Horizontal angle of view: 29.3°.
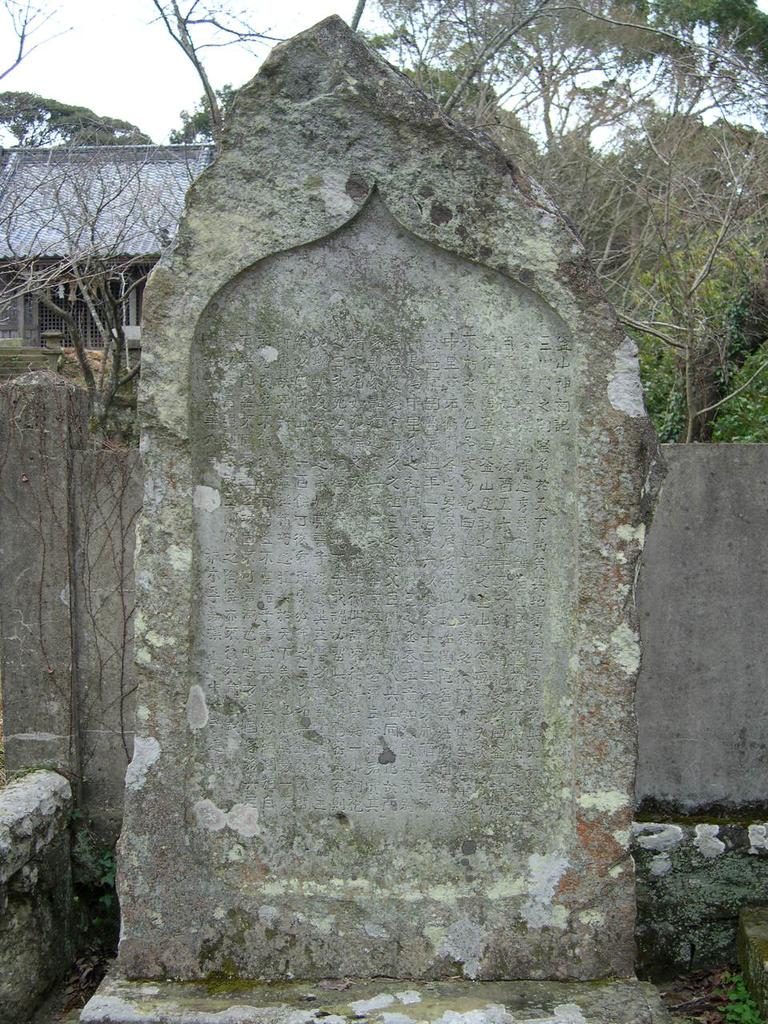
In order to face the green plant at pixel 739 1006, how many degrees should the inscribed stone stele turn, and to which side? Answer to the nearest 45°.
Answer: approximately 135° to its left

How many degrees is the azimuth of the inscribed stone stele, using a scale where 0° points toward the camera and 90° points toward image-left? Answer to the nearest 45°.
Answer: approximately 0°

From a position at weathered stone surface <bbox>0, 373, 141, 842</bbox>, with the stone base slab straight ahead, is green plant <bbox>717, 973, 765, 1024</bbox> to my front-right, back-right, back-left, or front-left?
front-left

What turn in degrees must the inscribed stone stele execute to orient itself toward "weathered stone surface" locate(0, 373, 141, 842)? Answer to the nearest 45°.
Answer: approximately 135° to its right

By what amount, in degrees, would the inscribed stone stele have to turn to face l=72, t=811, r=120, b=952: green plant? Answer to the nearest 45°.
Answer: approximately 135° to its right

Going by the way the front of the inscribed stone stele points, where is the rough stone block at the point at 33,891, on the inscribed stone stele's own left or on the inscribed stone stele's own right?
on the inscribed stone stele's own right
